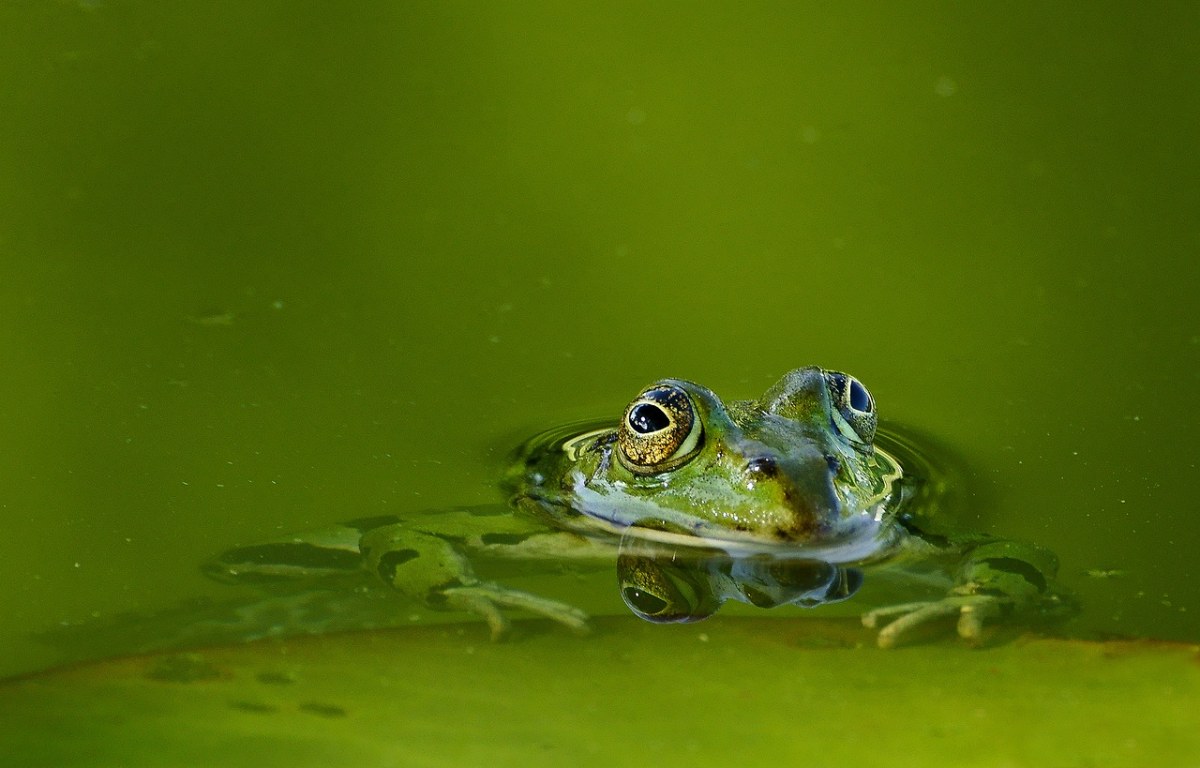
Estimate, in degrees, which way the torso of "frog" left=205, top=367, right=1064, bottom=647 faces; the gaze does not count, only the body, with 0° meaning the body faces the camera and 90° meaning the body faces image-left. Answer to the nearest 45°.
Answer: approximately 315°
